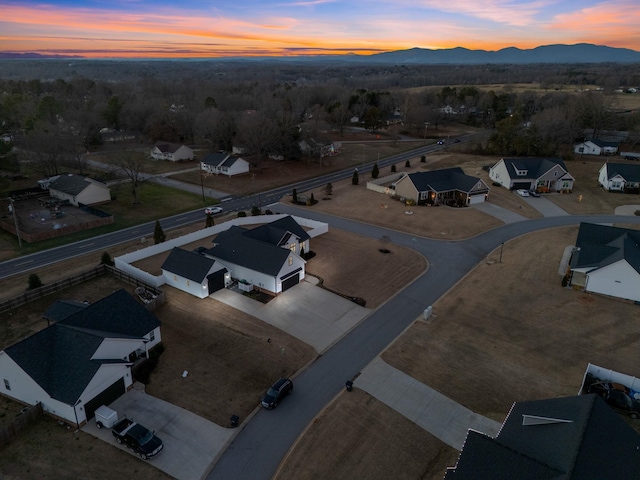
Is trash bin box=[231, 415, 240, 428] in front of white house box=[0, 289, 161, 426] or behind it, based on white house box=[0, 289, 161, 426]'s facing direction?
in front

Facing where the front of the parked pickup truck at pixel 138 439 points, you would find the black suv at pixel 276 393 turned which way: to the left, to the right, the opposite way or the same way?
to the right

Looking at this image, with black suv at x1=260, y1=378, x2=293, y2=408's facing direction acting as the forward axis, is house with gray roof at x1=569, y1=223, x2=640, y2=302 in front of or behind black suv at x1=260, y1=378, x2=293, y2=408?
behind

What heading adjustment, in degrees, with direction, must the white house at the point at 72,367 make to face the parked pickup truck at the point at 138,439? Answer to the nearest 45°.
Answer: approximately 45° to its right

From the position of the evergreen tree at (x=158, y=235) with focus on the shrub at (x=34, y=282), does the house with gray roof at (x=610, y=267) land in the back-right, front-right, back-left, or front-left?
back-left

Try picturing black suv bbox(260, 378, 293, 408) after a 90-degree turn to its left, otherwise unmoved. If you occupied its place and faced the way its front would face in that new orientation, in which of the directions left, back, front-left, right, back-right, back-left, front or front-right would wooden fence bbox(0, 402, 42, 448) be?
back-right

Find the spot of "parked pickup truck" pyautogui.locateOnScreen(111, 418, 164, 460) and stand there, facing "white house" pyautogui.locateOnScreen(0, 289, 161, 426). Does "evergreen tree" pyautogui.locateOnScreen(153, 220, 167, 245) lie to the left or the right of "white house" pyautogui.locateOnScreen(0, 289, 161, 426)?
right

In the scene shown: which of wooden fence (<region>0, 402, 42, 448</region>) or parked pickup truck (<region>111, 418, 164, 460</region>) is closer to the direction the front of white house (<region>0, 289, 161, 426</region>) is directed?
the parked pickup truck

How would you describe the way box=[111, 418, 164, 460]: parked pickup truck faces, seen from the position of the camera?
facing the viewer and to the right of the viewer

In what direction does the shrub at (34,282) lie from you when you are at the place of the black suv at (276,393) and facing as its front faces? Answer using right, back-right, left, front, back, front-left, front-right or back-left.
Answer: right

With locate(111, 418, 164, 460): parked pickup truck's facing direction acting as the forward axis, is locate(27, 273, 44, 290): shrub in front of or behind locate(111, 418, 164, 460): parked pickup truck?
behind

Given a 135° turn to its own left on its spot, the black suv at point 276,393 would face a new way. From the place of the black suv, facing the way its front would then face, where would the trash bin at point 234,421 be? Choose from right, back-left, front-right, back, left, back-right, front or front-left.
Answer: back-right

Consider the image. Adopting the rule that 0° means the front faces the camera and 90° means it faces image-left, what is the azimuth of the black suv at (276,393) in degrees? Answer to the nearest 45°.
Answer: approximately 45°

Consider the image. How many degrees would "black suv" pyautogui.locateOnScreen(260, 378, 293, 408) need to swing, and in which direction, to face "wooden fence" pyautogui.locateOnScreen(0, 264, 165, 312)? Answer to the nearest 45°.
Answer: approximately 90° to its right

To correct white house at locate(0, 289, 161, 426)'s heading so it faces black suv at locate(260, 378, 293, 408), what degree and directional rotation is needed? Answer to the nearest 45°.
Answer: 0° — it already faces it

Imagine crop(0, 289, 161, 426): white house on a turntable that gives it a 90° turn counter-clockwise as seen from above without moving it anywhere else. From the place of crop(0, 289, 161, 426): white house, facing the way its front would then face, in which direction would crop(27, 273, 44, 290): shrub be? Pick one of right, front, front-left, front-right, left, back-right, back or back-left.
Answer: front-left
